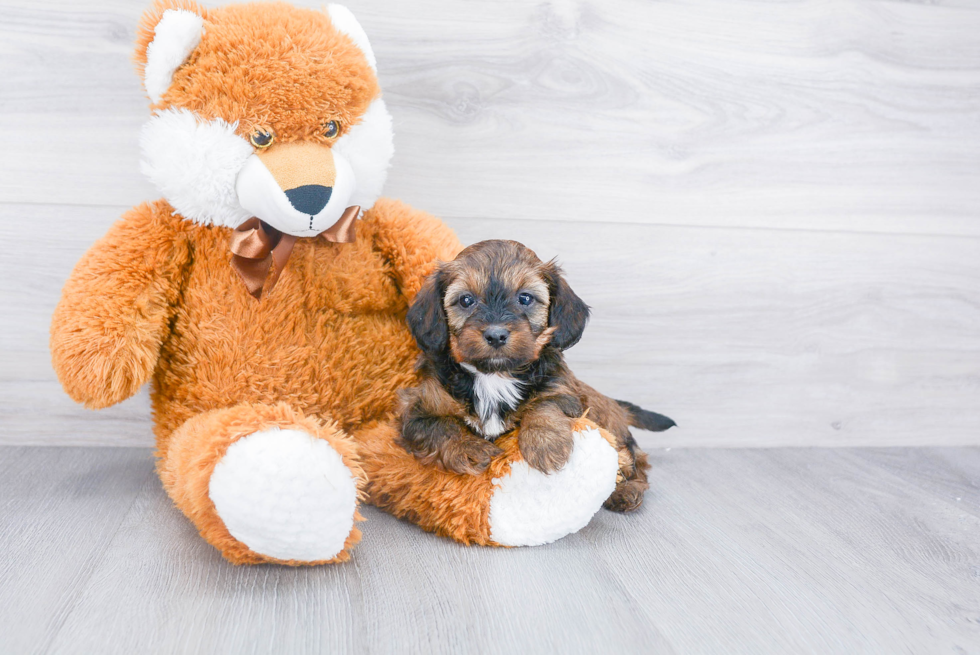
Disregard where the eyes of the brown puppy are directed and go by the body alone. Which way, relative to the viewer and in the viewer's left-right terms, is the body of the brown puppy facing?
facing the viewer and to the left of the viewer

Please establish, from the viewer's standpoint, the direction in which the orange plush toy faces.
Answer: facing the viewer and to the right of the viewer
